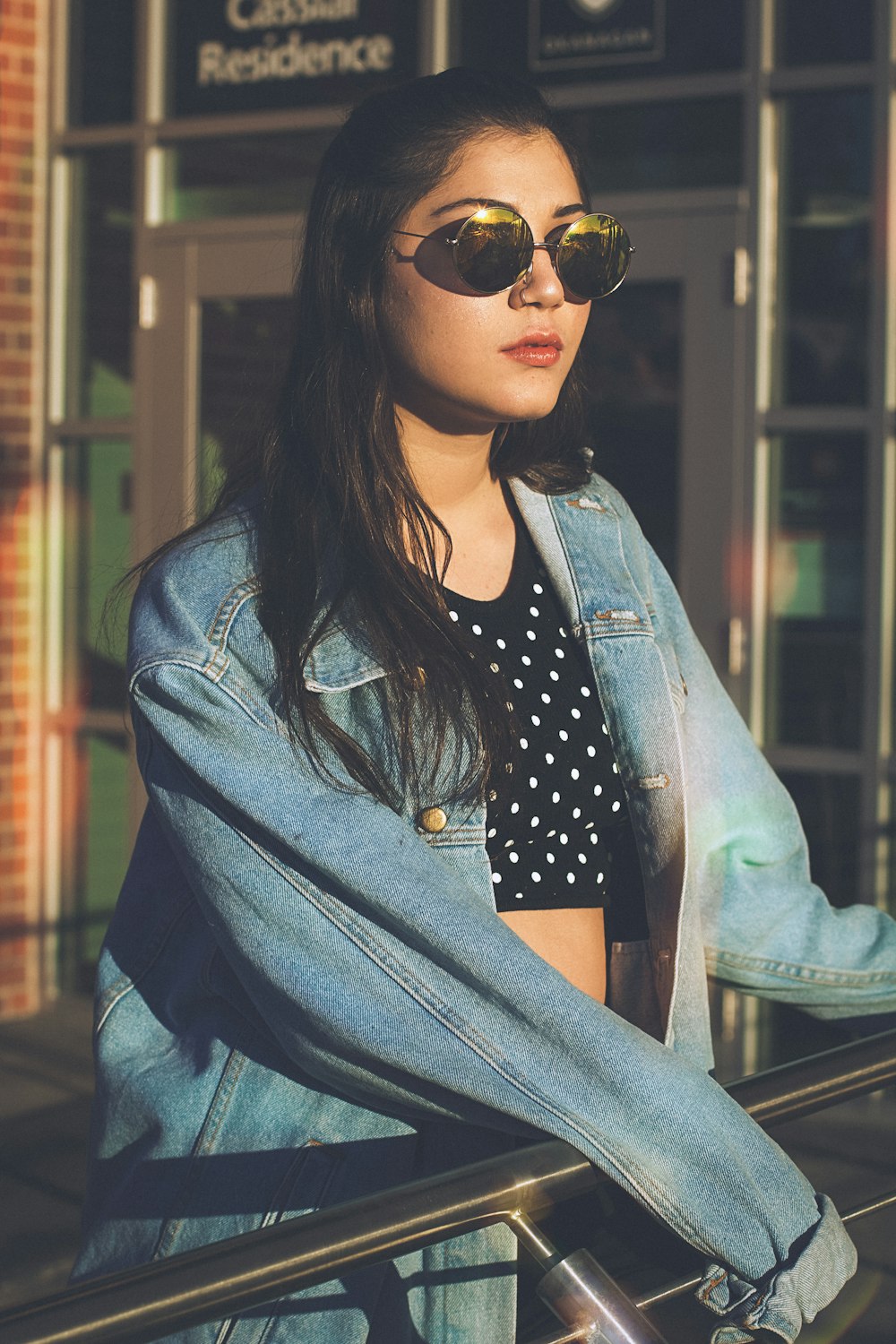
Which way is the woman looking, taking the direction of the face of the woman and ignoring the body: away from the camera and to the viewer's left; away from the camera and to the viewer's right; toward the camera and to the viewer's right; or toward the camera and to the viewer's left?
toward the camera and to the viewer's right

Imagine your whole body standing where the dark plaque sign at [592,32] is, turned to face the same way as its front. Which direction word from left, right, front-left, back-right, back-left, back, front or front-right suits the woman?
front

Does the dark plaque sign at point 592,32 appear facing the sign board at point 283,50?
no

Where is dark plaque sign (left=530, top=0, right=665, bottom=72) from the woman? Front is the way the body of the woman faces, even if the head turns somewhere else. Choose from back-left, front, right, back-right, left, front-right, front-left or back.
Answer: back-left

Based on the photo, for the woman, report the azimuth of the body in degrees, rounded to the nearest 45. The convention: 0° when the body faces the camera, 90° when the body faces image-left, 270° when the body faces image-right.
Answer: approximately 315°

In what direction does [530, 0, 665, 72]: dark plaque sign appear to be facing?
toward the camera

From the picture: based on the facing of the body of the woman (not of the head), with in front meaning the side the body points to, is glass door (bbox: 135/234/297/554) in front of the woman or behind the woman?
behind

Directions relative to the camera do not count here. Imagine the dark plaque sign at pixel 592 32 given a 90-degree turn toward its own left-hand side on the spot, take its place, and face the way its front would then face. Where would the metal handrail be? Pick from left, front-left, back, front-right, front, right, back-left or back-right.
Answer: right

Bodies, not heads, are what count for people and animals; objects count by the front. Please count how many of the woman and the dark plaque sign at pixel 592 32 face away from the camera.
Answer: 0
